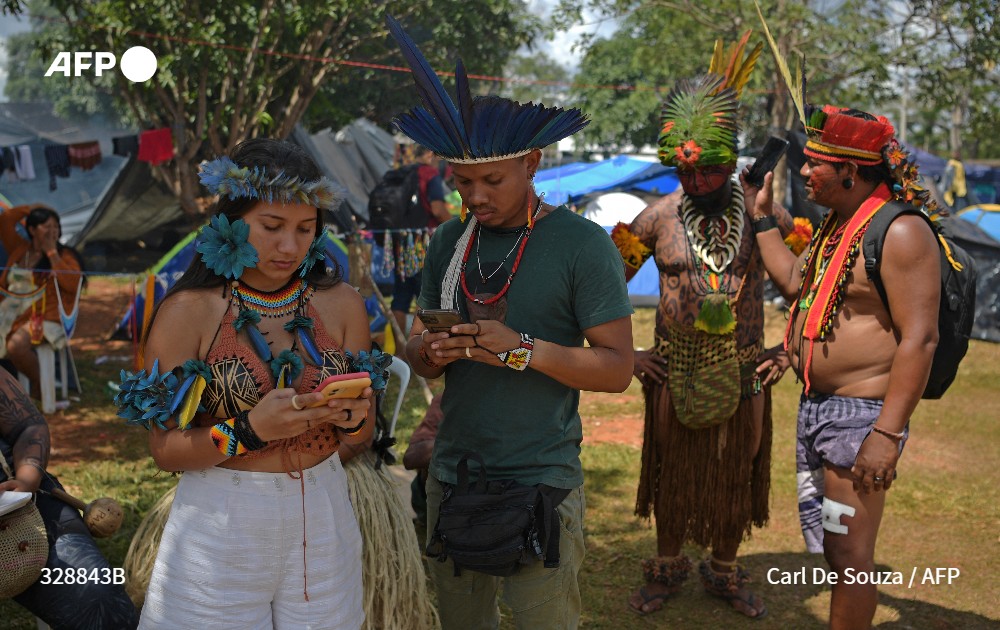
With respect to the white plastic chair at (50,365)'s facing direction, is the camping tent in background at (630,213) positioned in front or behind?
behind

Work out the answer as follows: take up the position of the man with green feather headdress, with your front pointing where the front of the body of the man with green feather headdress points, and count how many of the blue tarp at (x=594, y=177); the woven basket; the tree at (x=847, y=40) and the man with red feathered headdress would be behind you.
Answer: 2

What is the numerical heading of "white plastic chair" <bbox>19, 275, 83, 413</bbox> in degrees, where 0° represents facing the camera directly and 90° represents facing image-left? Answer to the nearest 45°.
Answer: approximately 45°

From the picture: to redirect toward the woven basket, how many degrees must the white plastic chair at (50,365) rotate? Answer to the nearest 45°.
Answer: approximately 45° to its left

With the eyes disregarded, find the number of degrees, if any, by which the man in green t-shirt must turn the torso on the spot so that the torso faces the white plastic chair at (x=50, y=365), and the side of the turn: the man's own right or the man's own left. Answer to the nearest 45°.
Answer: approximately 90° to the man's own right

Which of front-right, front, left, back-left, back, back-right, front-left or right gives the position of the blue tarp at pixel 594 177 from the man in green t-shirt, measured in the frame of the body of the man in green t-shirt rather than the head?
back-right

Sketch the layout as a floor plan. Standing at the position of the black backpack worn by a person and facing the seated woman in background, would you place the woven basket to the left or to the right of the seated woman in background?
left

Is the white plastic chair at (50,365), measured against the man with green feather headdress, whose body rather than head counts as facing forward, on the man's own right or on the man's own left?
on the man's own right

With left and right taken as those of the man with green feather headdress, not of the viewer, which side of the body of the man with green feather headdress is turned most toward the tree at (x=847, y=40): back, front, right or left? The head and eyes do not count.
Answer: back

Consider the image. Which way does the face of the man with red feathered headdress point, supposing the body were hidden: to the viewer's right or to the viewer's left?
to the viewer's left
